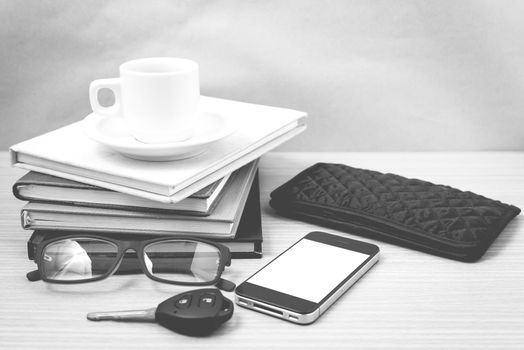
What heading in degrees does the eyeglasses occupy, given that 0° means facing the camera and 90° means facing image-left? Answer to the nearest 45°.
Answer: approximately 0°
